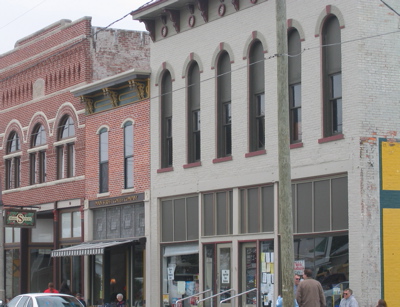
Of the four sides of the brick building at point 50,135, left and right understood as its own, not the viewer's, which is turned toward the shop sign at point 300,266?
left

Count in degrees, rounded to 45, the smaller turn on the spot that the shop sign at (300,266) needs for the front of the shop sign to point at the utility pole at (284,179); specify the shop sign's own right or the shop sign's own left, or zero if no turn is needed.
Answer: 0° — it already faces it

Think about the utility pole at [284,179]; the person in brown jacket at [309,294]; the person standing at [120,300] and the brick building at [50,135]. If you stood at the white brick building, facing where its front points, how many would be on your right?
2

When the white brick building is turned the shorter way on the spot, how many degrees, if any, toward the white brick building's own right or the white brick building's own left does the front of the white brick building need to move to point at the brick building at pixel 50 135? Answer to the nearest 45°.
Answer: approximately 90° to the white brick building's own right

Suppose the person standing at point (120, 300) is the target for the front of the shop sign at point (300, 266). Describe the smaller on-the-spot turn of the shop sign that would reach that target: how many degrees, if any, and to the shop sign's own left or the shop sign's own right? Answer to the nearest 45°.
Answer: approximately 135° to the shop sign's own right

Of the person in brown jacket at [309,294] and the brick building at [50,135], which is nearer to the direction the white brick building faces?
the person in brown jacket

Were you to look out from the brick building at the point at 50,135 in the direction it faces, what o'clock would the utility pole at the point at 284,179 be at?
The utility pole is roughly at 10 o'clock from the brick building.

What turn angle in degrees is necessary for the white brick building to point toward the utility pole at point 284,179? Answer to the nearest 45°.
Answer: approximately 45° to its left

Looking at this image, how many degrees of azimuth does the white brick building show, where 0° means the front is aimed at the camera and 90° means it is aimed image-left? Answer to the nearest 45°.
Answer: approximately 45°

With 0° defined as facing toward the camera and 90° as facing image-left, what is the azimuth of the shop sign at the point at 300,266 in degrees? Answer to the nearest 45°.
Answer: approximately 0°
